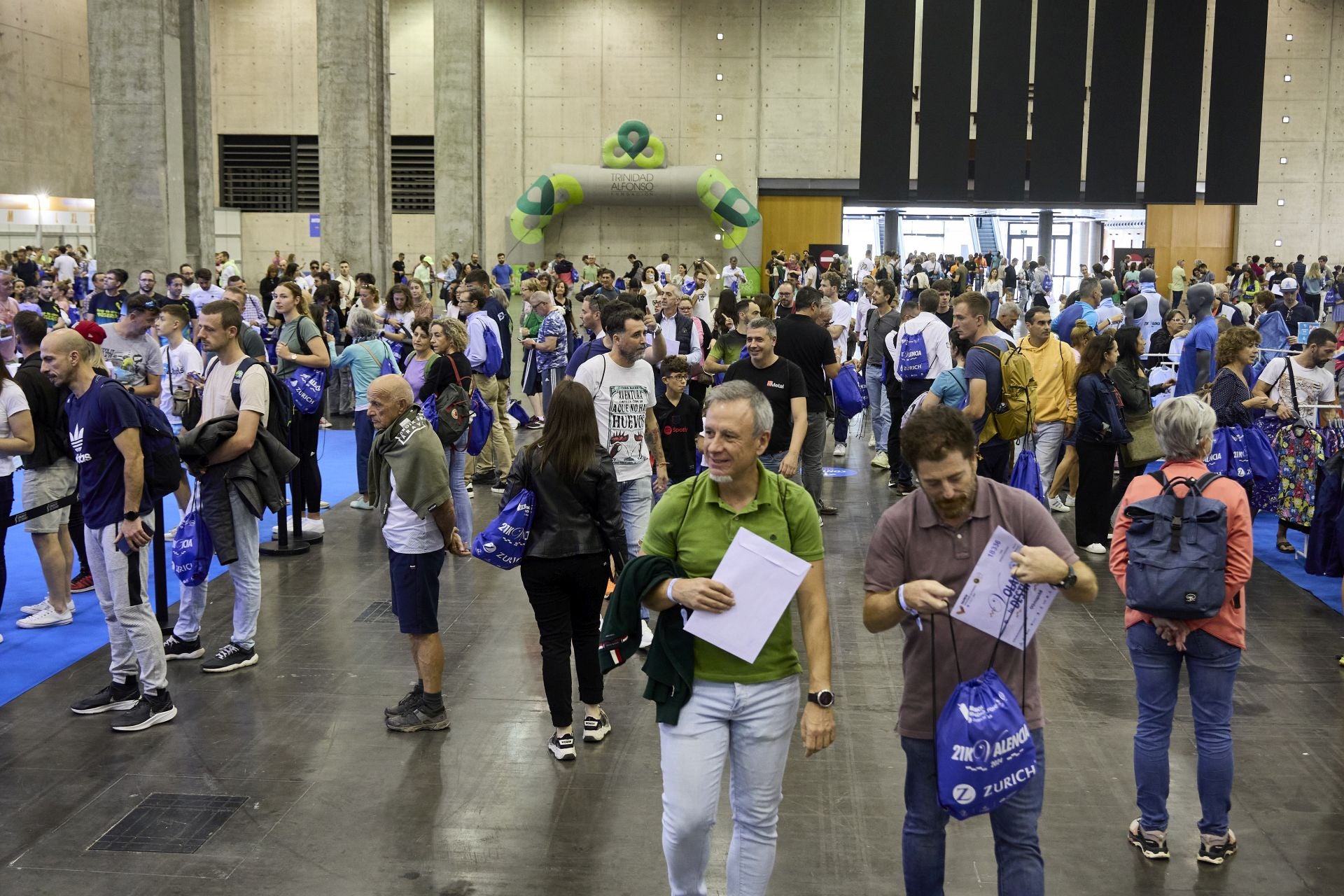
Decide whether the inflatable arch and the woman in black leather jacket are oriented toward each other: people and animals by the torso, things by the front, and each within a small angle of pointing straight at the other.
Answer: yes

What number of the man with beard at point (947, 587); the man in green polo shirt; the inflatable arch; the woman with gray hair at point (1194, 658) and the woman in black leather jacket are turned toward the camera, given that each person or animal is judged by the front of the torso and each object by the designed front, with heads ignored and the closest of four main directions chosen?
3

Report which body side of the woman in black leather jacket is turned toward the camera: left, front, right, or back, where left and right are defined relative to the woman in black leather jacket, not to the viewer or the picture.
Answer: back

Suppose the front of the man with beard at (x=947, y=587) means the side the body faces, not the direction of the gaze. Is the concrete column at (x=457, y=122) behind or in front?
behind

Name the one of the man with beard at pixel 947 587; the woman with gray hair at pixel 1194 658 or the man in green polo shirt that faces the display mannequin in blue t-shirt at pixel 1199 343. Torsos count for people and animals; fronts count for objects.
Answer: the woman with gray hair

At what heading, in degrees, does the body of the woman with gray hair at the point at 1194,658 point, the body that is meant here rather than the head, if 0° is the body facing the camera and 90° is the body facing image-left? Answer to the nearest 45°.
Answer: approximately 180°

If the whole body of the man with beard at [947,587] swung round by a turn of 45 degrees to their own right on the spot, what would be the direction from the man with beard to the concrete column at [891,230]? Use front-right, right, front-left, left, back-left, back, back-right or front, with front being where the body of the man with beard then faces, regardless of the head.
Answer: back-right

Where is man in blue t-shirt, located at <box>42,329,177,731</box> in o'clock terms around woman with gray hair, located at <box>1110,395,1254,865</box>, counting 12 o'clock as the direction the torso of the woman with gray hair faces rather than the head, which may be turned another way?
The man in blue t-shirt is roughly at 9 o'clock from the woman with gray hair.

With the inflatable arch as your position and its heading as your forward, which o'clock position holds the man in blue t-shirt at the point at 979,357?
The man in blue t-shirt is roughly at 12 o'clock from the inflatable arch.

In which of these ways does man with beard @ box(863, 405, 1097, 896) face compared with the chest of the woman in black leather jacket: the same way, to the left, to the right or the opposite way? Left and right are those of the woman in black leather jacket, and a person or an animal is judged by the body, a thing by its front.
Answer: the opposite way

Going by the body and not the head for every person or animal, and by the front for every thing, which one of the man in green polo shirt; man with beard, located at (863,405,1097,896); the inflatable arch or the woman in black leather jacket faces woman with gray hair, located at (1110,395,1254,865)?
the inflatable arch

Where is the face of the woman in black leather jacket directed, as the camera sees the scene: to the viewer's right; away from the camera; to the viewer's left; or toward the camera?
away from the camera

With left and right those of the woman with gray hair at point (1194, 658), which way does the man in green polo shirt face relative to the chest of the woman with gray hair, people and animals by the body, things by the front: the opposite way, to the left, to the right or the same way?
the opposite way

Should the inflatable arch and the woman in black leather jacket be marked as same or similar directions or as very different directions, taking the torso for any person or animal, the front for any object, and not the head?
very different directions
